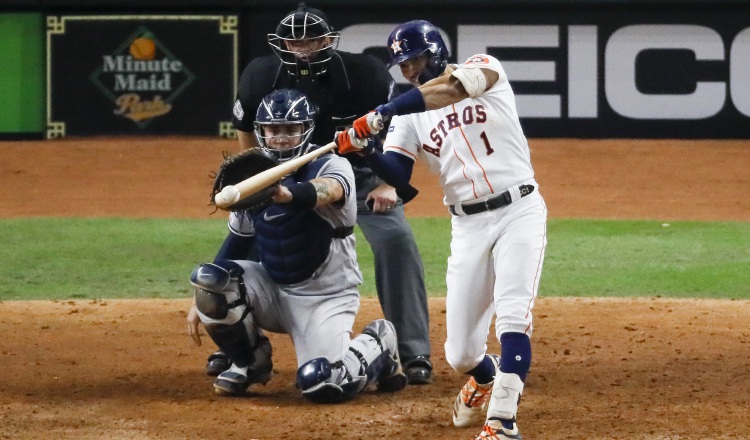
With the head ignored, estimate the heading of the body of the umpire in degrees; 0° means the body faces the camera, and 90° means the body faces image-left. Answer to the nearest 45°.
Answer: approximately 0°

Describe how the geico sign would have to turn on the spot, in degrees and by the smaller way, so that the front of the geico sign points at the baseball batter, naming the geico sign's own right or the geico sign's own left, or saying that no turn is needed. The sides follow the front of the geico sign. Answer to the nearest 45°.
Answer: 0° — it already faces them
